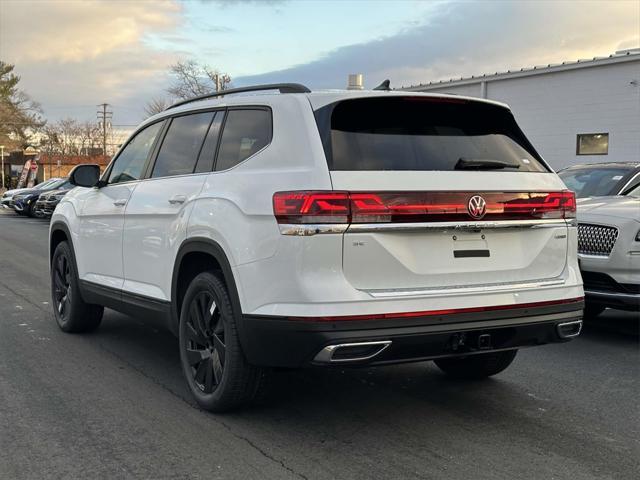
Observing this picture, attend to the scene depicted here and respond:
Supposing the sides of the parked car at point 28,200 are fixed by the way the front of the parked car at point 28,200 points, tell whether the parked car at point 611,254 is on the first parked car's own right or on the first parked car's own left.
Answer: on the first parked car's own left

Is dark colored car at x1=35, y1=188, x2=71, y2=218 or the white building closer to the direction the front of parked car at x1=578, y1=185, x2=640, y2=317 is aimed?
the dark colored car

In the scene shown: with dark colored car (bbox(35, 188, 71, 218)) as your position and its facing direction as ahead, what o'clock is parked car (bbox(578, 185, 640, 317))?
The parked car is roughly at 10 o'clock from the dark colored car.

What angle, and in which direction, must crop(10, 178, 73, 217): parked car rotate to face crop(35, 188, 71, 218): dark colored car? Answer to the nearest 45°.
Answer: approximately 45° to its left

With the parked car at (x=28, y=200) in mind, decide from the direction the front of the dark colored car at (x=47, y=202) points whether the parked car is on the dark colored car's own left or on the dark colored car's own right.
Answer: on the dark colored car's own right

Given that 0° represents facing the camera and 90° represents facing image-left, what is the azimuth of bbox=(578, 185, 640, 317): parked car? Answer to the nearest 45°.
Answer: approximately 45°

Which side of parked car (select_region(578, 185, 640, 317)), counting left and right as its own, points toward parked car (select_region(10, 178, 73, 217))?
right

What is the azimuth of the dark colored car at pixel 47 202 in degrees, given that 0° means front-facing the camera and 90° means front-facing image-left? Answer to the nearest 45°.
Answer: approximately 45°

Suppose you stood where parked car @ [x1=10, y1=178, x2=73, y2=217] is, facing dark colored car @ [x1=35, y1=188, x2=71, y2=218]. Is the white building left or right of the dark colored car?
left
